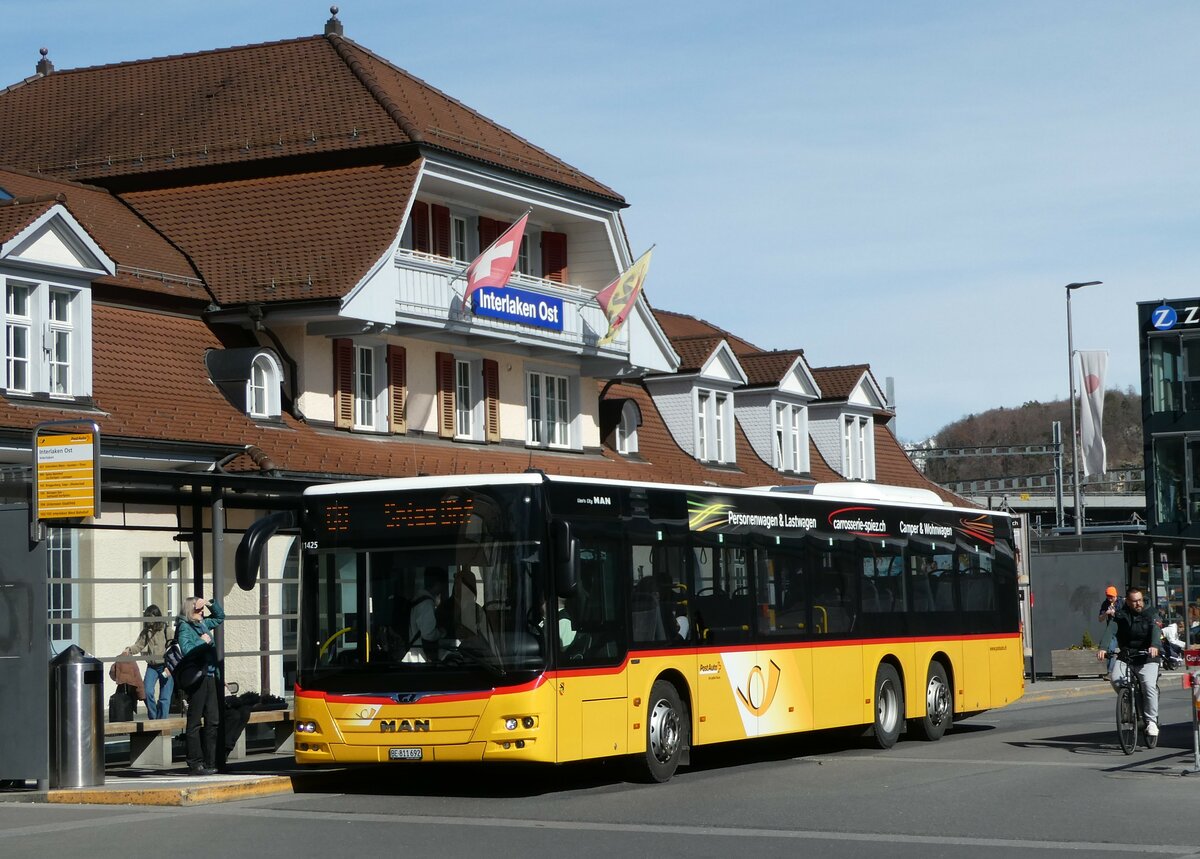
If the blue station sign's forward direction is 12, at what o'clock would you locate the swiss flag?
The swiss flag is roughly at 2 o'clock from the blue station sign.

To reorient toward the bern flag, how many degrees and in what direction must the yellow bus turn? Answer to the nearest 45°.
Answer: approximately 135° to its right

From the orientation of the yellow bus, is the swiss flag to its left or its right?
on its right

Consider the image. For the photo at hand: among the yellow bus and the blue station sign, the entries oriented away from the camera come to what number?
0

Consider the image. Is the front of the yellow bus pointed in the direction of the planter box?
no

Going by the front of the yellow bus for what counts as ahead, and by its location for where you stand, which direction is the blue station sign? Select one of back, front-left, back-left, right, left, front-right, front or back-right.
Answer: back-right

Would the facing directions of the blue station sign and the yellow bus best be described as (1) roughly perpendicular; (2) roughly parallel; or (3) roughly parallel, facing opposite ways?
roughly perpendicular

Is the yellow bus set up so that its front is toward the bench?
yes

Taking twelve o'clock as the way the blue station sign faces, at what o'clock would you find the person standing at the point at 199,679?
The person standing is roughly at 2 o'clock from the blue station sign.

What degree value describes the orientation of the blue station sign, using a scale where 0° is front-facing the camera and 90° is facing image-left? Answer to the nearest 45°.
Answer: approximately 315°

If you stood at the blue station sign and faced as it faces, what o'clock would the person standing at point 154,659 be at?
The person standing is roughly at 2 o'clock from the blue station sign.

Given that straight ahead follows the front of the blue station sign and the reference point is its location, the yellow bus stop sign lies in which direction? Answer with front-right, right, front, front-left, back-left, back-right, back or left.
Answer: front-right

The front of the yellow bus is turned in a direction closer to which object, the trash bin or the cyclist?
the trash bin

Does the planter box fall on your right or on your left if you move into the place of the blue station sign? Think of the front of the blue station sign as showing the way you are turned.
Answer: on your left

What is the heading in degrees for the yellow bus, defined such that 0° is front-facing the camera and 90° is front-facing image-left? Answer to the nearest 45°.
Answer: approximately 45°

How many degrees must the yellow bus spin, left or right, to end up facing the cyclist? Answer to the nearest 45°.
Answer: approximately 180°

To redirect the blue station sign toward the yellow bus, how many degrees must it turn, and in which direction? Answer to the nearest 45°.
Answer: approximately 45° to its right
